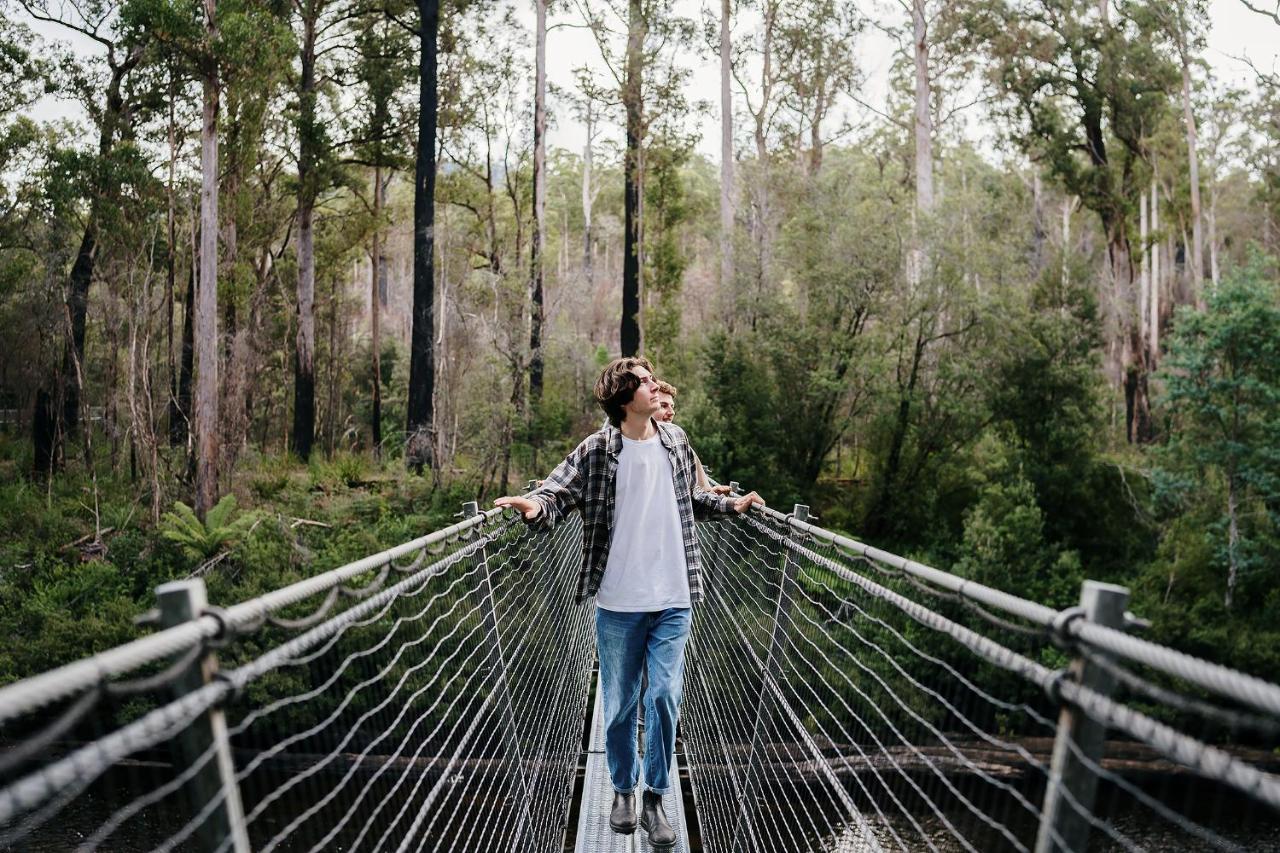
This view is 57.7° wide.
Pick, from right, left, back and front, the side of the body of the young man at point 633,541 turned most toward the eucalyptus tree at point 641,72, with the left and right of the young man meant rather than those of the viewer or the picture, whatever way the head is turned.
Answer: back

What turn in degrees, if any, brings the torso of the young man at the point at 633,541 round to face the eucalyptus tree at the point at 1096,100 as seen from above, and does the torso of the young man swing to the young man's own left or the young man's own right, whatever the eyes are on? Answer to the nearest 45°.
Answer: approximately 135° to the young man's own left

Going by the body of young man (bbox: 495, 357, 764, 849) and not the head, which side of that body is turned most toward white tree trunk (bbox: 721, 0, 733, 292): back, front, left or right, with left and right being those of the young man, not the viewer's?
back

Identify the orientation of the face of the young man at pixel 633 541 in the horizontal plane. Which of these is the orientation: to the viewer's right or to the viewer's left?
to the viewer's right

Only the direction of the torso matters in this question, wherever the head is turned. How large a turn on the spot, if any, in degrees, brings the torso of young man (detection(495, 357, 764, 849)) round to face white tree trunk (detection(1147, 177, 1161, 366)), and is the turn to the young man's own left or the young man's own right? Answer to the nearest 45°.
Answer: approximately 135° to the young man's own left

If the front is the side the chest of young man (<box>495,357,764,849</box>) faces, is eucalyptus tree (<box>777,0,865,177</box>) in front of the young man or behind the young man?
behind

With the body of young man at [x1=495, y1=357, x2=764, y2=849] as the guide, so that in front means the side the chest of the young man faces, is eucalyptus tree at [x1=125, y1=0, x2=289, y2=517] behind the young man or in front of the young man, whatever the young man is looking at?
behind

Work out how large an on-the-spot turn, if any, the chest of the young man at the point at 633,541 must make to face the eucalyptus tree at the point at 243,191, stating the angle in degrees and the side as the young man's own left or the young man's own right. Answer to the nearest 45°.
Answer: approximately 135° to the young man's own right

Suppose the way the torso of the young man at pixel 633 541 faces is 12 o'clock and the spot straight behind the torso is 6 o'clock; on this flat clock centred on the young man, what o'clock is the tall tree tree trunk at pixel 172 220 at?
The tall tree tree trunk is roughly at 5 o'clock from the young man.

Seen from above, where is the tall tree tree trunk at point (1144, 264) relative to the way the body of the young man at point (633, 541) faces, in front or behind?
behind

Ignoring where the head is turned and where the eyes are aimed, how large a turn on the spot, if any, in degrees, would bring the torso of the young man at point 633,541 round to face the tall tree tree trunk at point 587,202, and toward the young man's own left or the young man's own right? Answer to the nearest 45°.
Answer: approximately 180°

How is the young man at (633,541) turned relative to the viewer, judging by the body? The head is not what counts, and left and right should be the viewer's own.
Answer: facing the viewer

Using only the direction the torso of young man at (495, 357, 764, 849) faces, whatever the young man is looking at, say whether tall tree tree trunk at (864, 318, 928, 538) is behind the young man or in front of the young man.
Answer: behind

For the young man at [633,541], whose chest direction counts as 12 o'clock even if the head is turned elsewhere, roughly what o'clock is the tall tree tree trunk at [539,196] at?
The tall tree tree trunk is roughly at 6 o'clock from the young man.
